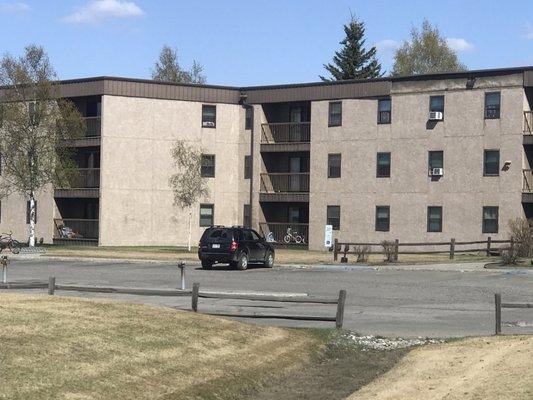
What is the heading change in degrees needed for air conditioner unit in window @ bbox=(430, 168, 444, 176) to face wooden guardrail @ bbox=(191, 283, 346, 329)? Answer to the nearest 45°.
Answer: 0° — it already faces it

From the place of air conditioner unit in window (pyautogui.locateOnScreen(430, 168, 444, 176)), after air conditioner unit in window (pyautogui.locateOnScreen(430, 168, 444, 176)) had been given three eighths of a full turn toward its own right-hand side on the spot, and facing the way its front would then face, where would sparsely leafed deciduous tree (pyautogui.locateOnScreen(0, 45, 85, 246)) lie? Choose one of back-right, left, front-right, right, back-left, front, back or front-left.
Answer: front-left

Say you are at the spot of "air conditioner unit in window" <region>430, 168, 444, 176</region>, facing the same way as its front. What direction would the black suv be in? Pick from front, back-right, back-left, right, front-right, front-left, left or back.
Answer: front-right

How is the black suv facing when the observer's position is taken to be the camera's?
facing away from the viewer and to the right of the viewer

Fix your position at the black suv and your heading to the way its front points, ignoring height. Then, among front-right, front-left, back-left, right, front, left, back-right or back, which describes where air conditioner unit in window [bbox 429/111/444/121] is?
front

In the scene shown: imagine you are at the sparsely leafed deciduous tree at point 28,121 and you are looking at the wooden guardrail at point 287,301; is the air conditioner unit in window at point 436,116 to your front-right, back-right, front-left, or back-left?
front-left

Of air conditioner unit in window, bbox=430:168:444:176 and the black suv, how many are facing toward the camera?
1

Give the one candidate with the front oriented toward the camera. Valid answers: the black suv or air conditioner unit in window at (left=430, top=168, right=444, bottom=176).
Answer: the air conditioner unit in window

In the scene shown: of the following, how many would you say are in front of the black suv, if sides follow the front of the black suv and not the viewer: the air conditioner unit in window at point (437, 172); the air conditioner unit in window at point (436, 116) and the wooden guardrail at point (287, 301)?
2

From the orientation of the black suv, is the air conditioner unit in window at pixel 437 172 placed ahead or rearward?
ahead

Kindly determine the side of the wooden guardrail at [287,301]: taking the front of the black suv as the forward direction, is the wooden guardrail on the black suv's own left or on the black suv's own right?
on the black suv's own right

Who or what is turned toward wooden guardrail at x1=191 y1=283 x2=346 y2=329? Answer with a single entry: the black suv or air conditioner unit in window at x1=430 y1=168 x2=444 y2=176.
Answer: the air conditioner unit in window

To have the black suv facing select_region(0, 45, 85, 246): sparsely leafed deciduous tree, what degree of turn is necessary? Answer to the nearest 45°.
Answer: approximately 90° to its left
